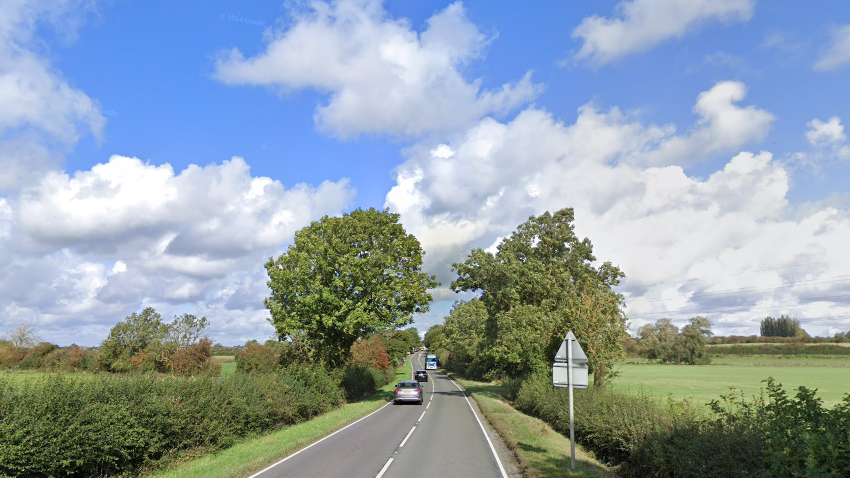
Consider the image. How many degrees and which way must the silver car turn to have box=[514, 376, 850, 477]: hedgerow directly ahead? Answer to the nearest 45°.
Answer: approximately 180°

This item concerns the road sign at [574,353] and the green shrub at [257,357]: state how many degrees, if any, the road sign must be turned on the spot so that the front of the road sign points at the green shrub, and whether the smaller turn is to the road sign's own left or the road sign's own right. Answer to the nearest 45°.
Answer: approximately 45° to the road sign's own left

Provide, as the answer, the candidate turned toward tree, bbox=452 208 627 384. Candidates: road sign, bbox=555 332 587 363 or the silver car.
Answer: the road sign

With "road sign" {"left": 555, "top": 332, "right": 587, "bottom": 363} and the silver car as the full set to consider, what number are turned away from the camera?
2

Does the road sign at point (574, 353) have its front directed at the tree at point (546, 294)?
yes

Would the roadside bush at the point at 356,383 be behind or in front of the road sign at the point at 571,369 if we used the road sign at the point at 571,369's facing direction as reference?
in front

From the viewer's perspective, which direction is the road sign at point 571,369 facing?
away from the camera

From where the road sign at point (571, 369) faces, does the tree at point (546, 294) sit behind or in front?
in front

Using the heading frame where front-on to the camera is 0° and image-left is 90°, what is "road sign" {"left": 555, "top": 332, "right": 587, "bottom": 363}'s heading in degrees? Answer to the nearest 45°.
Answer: approximately 180°

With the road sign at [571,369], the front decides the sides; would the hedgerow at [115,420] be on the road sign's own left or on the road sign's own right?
on the road sign's own left

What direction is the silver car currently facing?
away from the camera

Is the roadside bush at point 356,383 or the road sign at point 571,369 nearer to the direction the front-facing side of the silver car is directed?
the roadside bush
